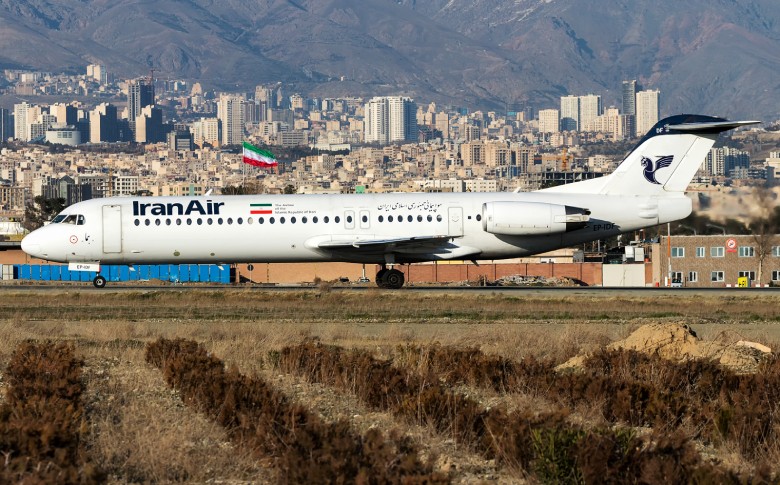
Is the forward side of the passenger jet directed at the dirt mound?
no

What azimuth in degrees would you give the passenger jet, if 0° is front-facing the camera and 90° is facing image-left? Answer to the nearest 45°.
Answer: approximately 90°
